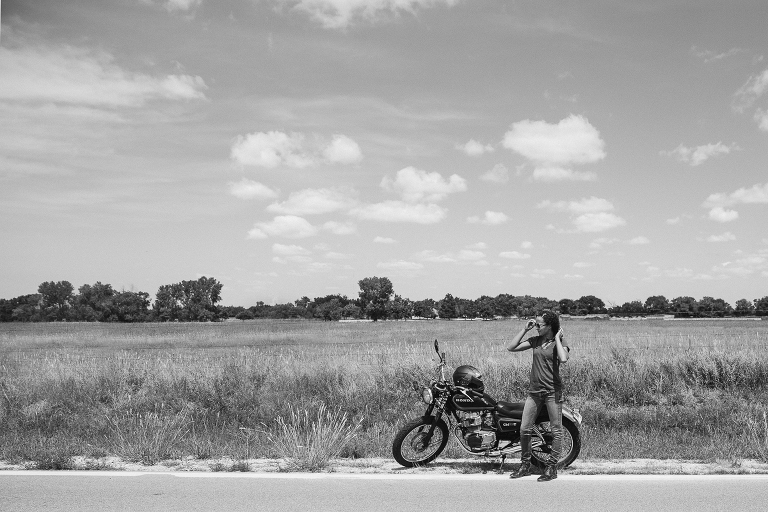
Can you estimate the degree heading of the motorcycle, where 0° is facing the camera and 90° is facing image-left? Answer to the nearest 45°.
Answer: approximately 90°
